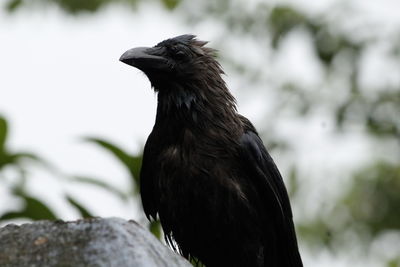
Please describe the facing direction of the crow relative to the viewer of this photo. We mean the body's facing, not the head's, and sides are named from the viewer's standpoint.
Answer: facing the viewer and to the left of the viewer
